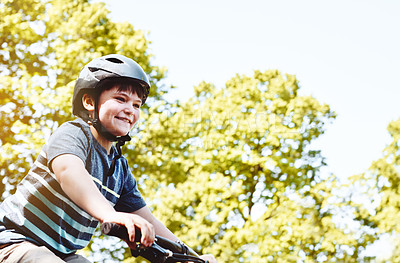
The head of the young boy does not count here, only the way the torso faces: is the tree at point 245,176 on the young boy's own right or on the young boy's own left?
on the young boy's own left

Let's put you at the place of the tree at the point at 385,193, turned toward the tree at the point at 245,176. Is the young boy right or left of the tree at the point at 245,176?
left

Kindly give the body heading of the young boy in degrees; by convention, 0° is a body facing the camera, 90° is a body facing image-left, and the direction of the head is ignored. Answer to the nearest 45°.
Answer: approximately 315°

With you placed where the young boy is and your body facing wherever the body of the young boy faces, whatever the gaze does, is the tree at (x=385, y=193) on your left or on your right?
on your left

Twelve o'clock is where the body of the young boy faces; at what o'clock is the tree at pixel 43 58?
The tree is roughly at 7 o'clock from the young boy.

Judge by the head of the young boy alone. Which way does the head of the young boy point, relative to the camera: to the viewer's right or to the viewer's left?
to the viewer's right
